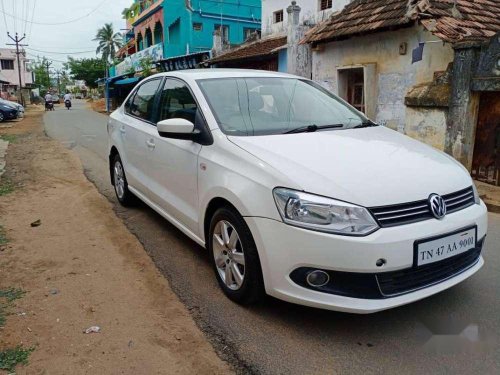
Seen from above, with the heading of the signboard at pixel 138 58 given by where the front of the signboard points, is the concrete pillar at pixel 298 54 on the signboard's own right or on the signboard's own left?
on the signboard's own left

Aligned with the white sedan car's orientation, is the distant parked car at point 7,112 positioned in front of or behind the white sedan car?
behind

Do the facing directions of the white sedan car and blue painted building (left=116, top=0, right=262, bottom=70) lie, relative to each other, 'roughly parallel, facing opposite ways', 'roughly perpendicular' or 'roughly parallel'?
roughly perpendicular

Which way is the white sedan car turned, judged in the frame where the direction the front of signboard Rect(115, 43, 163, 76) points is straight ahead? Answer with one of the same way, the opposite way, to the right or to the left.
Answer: to the left

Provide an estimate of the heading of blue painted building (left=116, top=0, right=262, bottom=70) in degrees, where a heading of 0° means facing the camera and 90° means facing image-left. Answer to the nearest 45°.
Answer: approximately 45°

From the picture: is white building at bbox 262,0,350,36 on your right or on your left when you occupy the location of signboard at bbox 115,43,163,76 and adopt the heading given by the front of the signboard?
on your left
